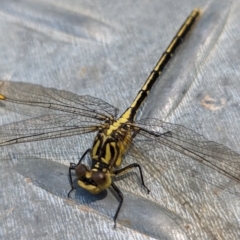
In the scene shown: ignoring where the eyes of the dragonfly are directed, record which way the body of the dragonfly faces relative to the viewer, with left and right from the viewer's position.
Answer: facing the viewer and to the left of the viewer
